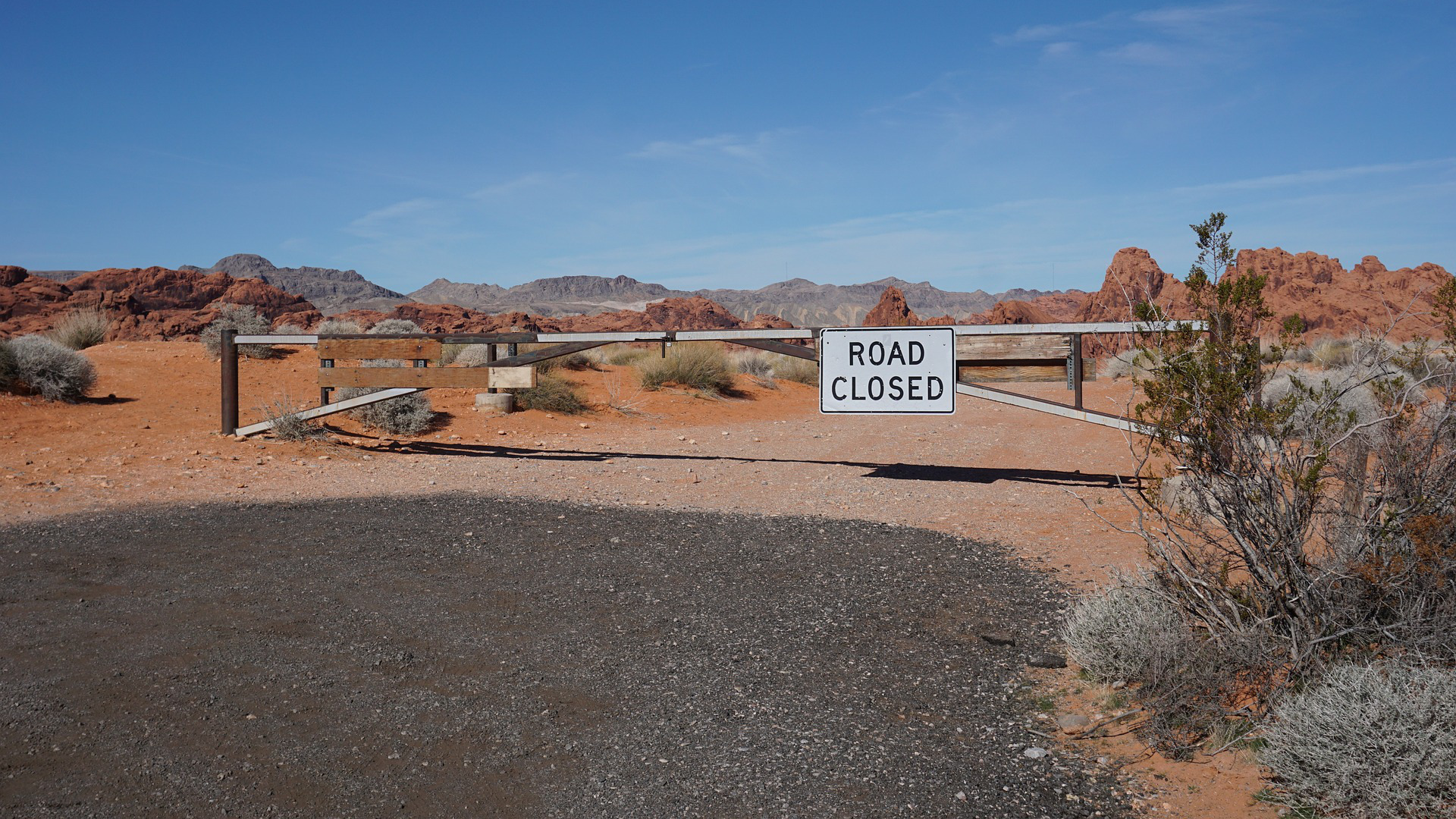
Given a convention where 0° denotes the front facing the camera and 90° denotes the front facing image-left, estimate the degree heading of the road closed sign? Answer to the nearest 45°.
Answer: approximately 0°

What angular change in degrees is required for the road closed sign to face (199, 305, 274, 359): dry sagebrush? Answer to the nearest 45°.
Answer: approximately 135° to its right

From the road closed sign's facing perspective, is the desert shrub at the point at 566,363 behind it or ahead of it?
behind

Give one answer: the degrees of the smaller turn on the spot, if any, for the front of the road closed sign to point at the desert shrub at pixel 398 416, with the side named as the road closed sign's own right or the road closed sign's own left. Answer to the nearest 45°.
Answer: approximately 135° to the road closed sign's own right

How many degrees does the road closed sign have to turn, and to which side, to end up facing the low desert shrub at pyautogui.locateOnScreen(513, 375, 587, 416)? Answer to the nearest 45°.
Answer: approximately 135° to its right

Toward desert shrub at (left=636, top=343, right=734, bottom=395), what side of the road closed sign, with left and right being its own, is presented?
back

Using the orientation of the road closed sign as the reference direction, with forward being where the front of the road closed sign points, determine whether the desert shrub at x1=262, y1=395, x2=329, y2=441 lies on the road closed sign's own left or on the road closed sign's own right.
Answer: on the road closed sign's own right

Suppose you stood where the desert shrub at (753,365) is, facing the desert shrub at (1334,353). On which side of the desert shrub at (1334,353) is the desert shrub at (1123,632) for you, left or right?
right

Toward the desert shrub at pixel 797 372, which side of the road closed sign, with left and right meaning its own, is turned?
back

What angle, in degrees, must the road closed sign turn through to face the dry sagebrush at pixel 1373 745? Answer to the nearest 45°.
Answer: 0° — it already faces it
